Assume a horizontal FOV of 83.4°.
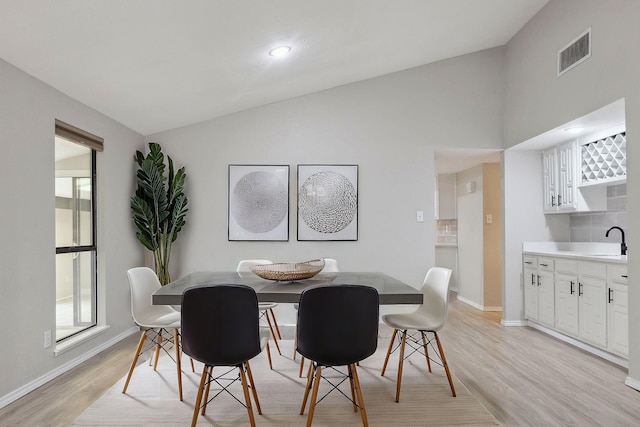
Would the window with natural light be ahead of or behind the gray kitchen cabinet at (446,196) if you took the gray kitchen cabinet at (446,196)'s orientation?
ahead

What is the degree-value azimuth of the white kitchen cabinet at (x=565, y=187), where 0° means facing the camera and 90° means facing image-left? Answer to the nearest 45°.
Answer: approximately 45°

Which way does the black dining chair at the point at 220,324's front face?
away from the camera

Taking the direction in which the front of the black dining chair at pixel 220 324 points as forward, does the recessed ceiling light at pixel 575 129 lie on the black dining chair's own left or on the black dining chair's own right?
on the black dining chair's own right

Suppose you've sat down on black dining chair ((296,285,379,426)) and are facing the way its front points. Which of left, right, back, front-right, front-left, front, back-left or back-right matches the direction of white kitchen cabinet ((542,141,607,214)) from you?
front-right

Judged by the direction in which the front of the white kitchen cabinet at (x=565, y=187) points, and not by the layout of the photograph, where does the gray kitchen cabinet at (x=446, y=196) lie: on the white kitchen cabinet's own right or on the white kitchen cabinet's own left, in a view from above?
on the white kitchen cabinet's own right

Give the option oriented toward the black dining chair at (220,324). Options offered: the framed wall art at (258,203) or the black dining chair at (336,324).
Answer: the framed wall art

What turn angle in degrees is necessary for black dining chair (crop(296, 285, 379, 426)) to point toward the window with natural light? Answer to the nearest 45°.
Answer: approximately 45° to its left

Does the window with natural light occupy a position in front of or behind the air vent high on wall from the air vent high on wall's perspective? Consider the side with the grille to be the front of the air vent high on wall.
in front

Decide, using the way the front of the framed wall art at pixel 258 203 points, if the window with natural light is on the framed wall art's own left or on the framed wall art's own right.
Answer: on the framed wall art's own right

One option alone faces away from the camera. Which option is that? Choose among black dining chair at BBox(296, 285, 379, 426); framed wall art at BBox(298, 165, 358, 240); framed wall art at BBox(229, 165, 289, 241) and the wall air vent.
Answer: the black dining chair

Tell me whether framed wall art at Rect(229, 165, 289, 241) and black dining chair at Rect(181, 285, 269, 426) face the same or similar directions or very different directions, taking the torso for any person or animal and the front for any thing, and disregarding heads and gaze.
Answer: very different directions

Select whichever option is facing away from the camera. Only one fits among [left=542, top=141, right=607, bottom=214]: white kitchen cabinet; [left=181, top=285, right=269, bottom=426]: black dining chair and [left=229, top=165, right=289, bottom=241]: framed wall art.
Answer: the black dining chair

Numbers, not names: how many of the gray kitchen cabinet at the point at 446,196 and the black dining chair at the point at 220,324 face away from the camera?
1

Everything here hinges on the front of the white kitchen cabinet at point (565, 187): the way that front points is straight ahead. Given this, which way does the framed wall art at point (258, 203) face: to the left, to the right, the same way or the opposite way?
to the left

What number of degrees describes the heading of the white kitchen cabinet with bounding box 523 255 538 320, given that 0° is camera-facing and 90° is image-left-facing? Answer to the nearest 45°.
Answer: approximately 45°
